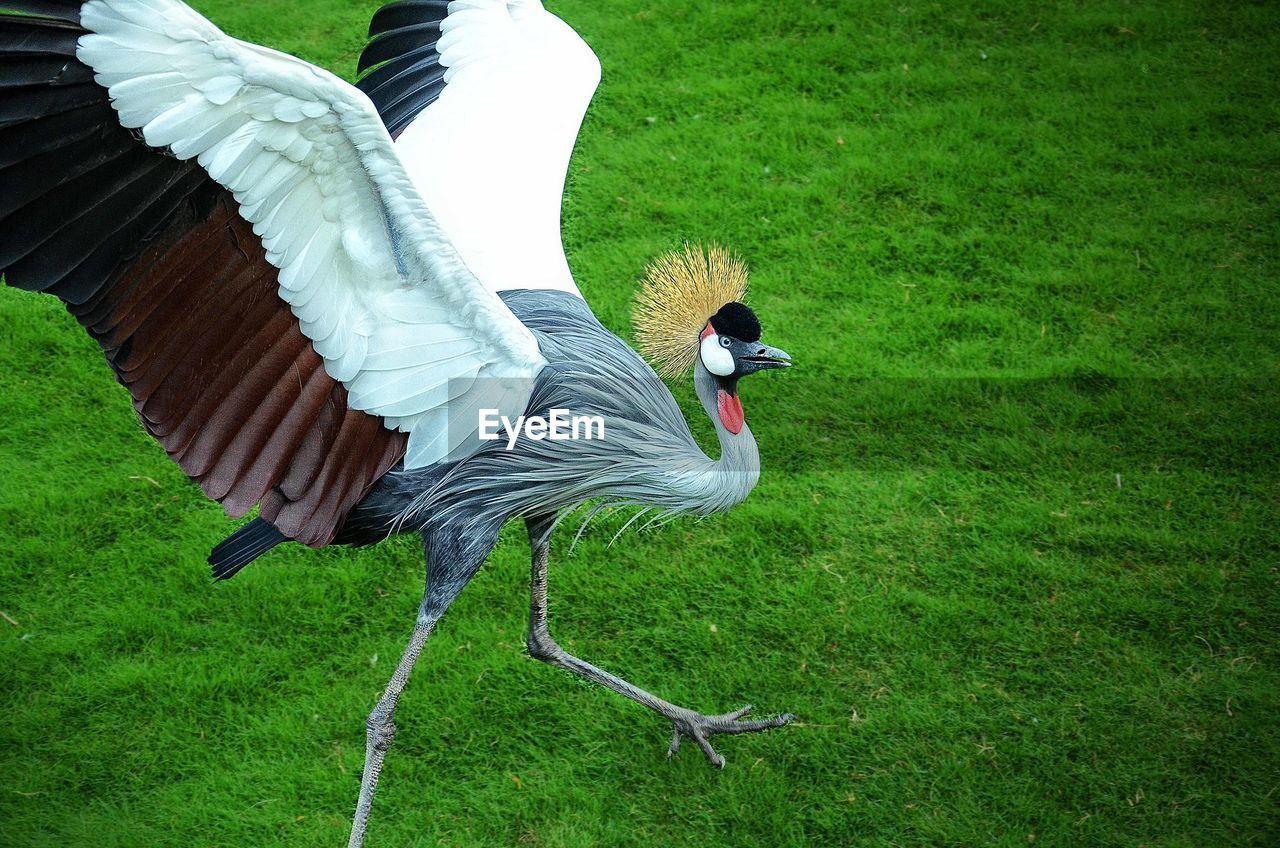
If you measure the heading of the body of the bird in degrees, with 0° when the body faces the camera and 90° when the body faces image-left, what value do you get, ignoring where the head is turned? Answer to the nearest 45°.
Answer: approximately 270°
